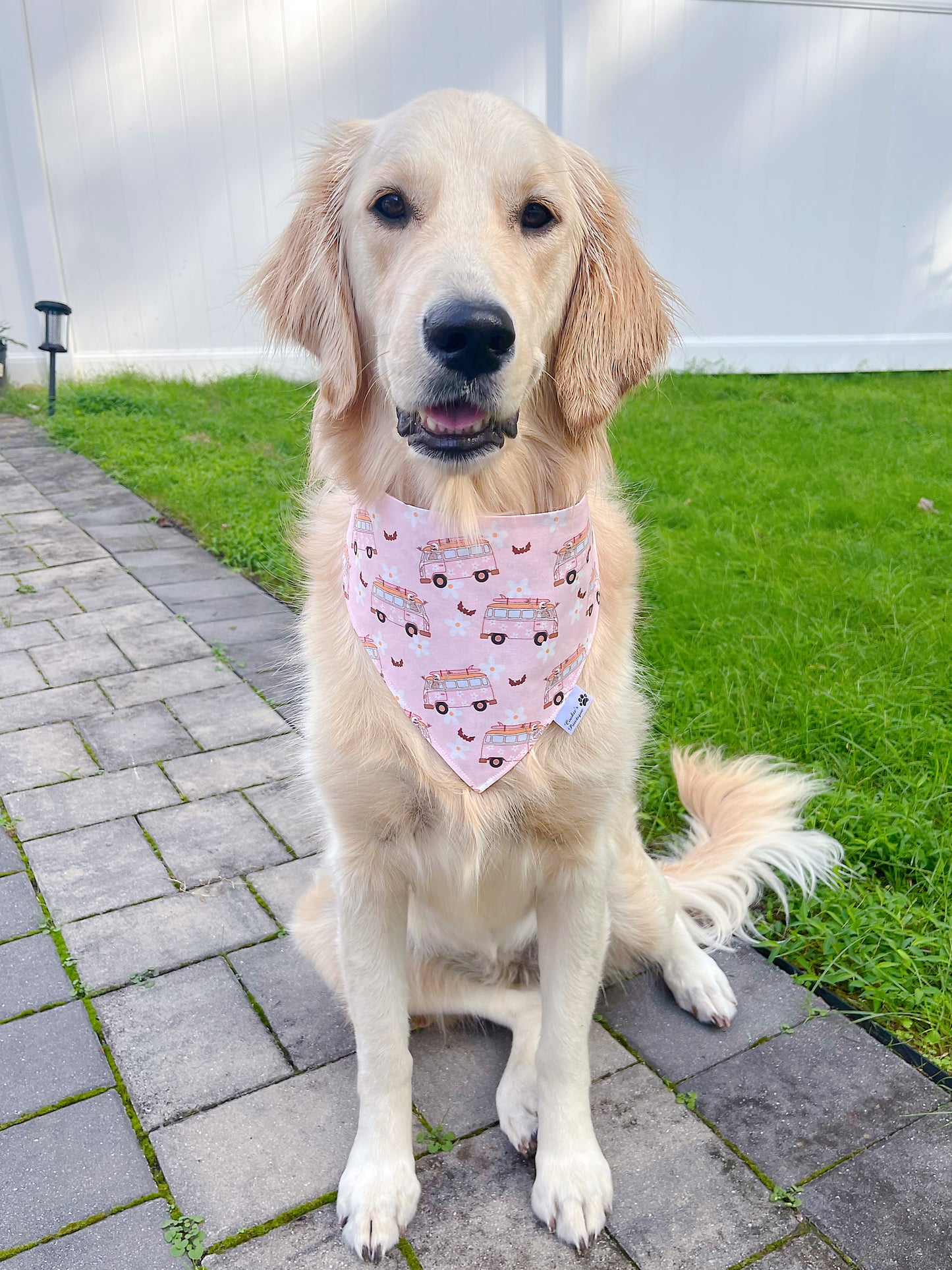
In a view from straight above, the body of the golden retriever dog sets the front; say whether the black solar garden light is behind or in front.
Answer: behind

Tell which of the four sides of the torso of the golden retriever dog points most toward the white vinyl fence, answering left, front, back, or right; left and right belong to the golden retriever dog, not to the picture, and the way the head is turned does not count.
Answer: back

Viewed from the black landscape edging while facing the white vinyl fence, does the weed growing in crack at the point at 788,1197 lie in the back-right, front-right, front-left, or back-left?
back-left

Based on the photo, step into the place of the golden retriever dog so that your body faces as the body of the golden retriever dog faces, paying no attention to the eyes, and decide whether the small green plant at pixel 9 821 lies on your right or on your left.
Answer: on your right

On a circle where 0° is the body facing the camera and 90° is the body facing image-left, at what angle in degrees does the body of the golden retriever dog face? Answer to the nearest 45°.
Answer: approximately 0°
